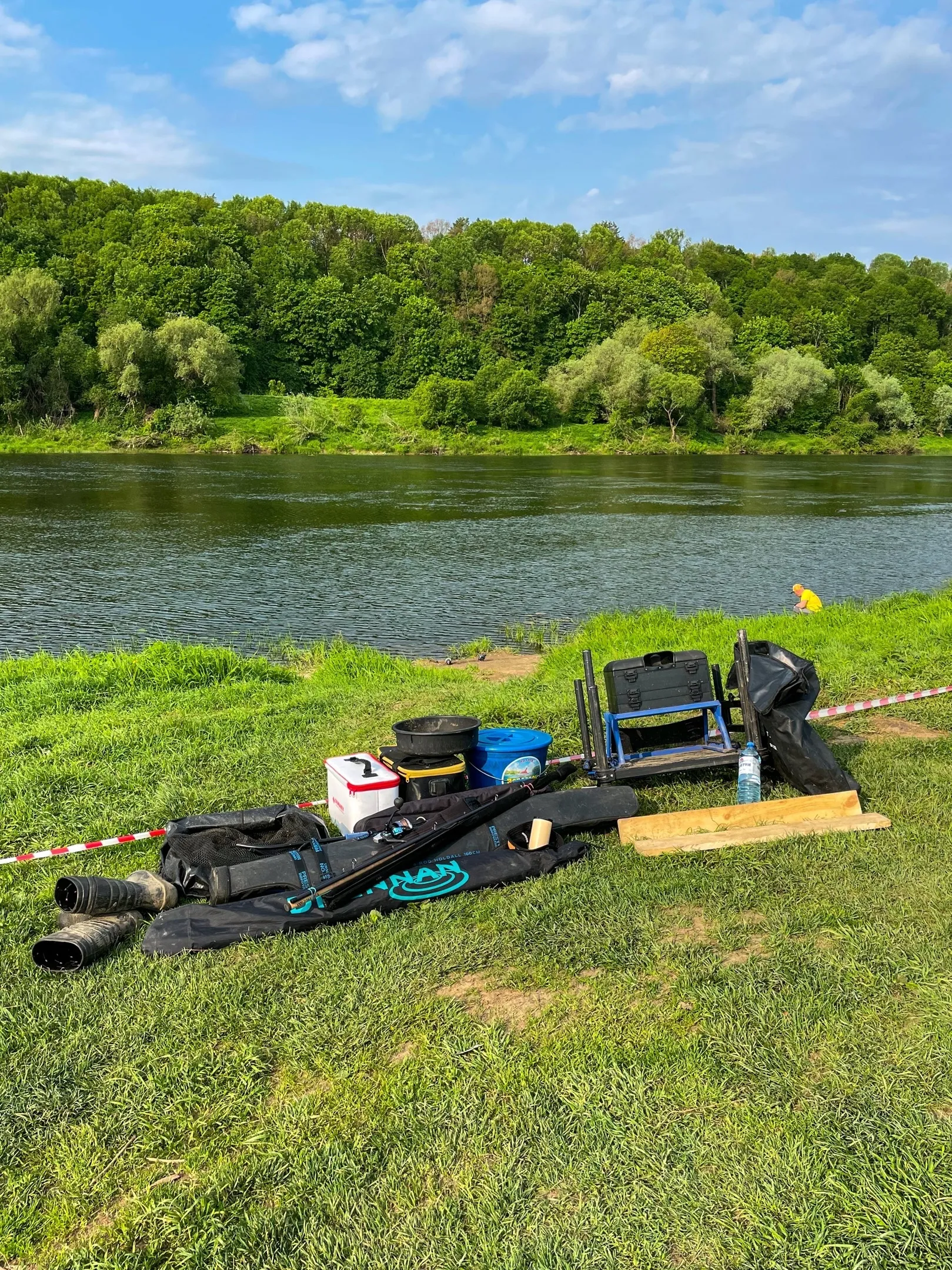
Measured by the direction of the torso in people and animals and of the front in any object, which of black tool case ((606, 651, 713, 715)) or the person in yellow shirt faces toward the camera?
the black tool case

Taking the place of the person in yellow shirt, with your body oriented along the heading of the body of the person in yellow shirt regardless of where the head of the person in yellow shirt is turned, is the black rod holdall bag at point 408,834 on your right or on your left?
on your left

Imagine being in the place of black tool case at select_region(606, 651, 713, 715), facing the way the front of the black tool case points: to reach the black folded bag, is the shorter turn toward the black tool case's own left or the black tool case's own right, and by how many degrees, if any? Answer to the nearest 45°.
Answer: approximately 90° to the black tool case's own left

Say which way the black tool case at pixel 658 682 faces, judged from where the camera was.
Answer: facing the viewer

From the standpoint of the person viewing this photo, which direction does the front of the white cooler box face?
facing the viewer and to the left of the viewer

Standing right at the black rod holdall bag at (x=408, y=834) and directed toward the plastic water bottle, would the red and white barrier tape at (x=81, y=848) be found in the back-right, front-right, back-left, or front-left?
back-left

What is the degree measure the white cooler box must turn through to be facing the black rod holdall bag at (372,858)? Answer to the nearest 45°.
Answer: approximately 45° to its left

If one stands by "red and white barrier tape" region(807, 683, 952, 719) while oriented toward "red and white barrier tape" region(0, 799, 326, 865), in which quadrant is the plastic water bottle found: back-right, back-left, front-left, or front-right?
front-left

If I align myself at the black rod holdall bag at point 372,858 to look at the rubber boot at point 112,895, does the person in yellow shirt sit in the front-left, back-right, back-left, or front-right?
back-right
